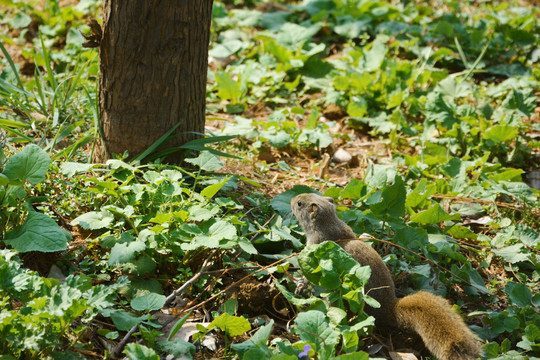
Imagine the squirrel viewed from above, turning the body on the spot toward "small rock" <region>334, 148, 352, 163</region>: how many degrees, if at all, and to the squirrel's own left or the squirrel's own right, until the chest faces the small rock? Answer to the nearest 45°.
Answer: approximately 45° to the squirrel's own right

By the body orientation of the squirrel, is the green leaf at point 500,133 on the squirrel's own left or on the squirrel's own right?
on the squirrel's own right

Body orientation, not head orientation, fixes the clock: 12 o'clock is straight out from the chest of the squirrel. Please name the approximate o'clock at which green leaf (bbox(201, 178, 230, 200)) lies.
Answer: The green leaf is roughly at 11 o'clock from the squirrel.

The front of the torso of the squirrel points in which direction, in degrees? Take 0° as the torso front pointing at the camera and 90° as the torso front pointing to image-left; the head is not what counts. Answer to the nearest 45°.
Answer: approximately 135°

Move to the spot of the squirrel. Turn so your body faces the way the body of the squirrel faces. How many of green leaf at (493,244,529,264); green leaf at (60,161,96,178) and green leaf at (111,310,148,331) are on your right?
1

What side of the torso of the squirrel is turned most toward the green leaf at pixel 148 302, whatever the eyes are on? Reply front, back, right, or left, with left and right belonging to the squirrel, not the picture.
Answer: left

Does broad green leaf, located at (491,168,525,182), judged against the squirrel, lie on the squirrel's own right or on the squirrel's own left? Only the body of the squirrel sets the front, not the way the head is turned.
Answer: on the squirrel's own right
